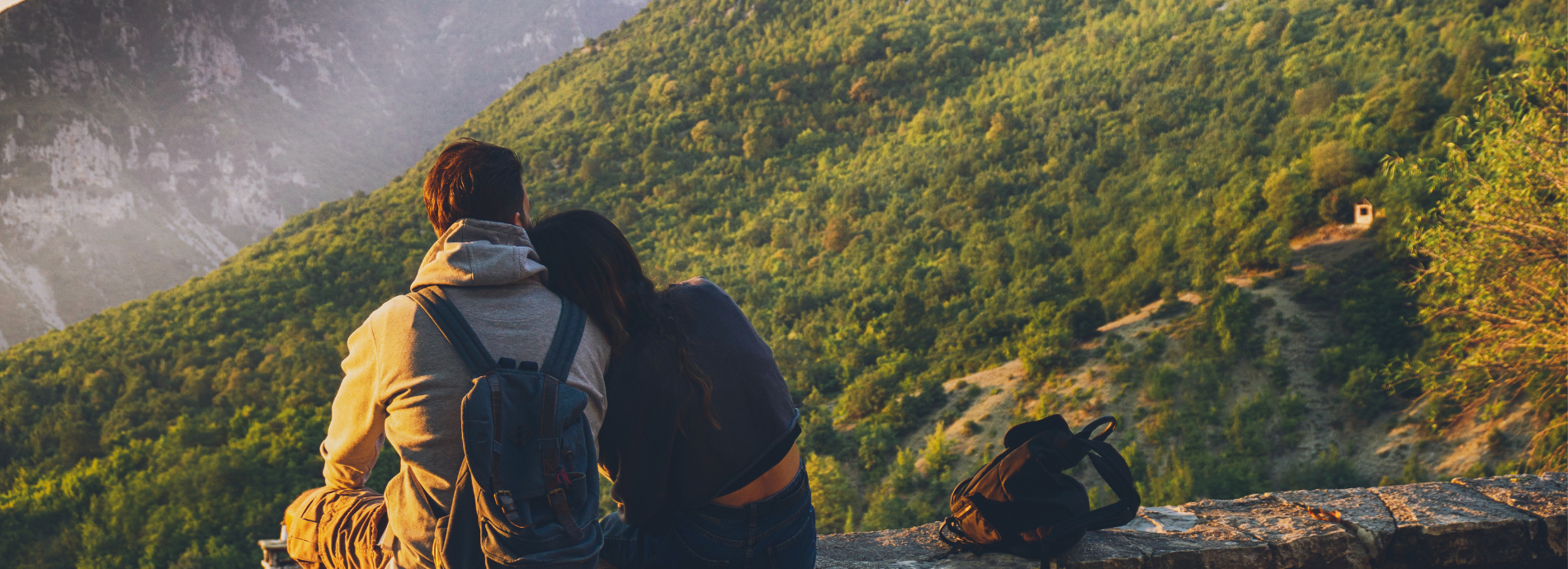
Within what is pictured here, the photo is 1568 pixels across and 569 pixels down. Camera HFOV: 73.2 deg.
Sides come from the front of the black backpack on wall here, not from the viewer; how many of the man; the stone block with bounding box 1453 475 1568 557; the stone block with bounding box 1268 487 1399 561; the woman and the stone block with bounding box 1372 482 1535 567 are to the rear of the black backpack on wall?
3

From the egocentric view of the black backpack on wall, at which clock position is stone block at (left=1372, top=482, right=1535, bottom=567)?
The stone block is roughly at 6 o'clock from the black backpack on wall.

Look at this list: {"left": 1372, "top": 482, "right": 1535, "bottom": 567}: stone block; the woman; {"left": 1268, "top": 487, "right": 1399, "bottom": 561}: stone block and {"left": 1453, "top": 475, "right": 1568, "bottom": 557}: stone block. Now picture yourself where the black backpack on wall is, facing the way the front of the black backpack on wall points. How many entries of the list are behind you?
3

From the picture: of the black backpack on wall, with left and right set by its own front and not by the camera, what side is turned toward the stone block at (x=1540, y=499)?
back

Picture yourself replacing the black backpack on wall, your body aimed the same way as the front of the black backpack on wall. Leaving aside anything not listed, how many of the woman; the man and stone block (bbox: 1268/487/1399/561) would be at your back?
1

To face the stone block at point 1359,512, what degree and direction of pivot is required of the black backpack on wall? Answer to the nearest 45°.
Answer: approximately 180°

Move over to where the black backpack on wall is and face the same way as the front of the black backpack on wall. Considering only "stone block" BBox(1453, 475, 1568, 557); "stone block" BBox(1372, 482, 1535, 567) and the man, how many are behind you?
2

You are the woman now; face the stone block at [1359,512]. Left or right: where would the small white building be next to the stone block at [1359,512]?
left

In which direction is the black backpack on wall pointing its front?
to the viewer's left

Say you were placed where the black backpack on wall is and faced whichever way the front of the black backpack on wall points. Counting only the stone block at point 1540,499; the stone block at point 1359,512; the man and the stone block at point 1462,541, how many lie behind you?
3

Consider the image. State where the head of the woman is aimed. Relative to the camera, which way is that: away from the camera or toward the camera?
away from the camera

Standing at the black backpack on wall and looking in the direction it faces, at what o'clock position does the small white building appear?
The small white building is roughly at 4 o'clock from the black backpack on wall.

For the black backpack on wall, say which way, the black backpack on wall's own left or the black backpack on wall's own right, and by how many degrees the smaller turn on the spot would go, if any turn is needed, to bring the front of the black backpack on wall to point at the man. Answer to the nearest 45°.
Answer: approximately 45° to the black backpack on wall's own left
